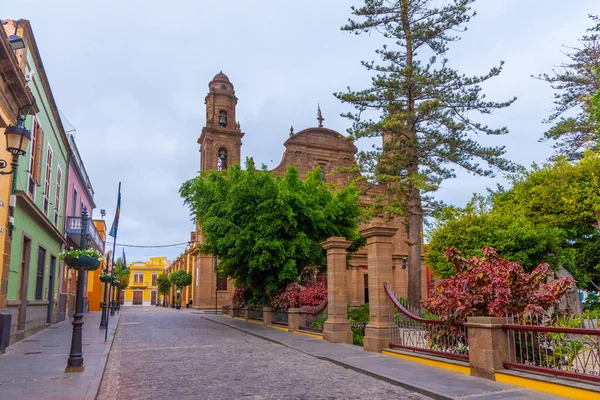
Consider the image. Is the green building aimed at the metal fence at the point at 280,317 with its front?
yes

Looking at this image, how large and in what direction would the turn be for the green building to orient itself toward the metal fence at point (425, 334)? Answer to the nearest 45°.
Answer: approximately 45° to its right

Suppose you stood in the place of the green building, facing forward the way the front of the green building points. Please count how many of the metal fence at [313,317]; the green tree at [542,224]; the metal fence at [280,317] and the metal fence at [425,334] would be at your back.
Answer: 0

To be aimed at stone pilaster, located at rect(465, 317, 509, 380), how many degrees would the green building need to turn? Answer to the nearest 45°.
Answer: approximately 45° to its right

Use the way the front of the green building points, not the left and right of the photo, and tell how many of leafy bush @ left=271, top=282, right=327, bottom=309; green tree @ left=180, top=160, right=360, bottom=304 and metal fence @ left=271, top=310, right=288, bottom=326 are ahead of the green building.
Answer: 3

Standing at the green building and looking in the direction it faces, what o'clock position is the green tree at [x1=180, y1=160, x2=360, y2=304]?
The green tree is roughly at 12 o'clock from the green building.

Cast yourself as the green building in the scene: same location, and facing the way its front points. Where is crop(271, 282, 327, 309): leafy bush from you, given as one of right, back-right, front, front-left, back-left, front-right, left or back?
front

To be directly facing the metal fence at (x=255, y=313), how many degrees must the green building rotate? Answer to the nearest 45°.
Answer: approximately 45° to its left

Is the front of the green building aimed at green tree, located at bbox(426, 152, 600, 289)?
yes

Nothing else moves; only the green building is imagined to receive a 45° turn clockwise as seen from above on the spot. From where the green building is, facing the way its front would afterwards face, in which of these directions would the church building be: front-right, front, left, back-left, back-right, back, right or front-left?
left

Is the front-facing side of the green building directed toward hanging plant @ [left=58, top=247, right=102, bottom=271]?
no

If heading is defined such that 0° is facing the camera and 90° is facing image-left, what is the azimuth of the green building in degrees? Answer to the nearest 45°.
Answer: approximately 270°

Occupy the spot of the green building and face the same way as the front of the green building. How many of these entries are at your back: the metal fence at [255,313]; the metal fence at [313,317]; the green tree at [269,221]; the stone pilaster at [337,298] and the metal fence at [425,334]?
0

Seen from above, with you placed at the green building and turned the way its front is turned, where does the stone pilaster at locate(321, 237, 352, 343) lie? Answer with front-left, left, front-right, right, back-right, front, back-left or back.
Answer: front-right
